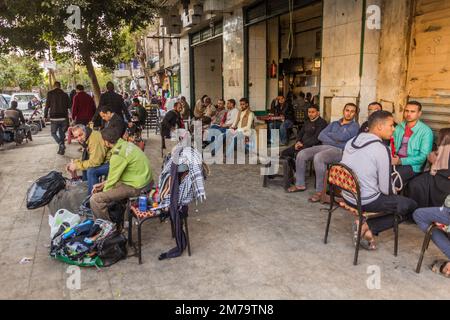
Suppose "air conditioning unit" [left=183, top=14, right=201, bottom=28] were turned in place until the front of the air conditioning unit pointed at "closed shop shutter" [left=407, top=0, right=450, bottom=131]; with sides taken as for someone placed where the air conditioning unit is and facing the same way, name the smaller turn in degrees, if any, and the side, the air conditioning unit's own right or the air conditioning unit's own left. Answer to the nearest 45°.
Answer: approximately 45° to the air conditioning unit's own left

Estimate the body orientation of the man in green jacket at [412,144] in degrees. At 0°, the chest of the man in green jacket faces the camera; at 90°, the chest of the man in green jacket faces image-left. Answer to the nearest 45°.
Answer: approximately 45°

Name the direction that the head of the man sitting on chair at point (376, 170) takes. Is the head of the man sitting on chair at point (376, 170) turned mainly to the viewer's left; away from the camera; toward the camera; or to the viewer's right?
to the viewer's right

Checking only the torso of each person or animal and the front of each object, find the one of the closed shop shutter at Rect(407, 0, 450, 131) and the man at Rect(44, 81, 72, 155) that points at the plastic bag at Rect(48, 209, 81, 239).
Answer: the closed shop shutter

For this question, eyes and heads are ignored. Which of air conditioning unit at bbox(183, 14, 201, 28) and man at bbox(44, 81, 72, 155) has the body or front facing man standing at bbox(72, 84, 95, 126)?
the air conditioning unit

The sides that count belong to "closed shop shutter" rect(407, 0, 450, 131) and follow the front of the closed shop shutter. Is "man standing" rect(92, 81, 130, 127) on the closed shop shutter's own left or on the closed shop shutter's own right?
on the closed shop shutter's own right

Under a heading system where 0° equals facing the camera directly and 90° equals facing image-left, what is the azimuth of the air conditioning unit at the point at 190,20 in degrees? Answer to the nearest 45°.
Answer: approximately 45°

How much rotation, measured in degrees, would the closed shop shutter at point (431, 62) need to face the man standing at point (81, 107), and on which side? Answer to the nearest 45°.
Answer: approximately 45° to its right
